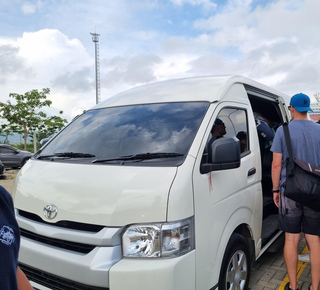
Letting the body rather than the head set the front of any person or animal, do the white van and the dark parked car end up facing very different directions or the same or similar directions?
very different directions

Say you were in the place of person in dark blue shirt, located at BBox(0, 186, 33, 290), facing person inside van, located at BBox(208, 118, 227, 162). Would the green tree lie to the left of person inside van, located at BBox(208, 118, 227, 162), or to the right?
left

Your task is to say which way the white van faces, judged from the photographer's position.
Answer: facing the viewer and to the left of the viewer

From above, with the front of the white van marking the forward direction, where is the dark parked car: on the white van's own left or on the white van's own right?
on the white van's own right
